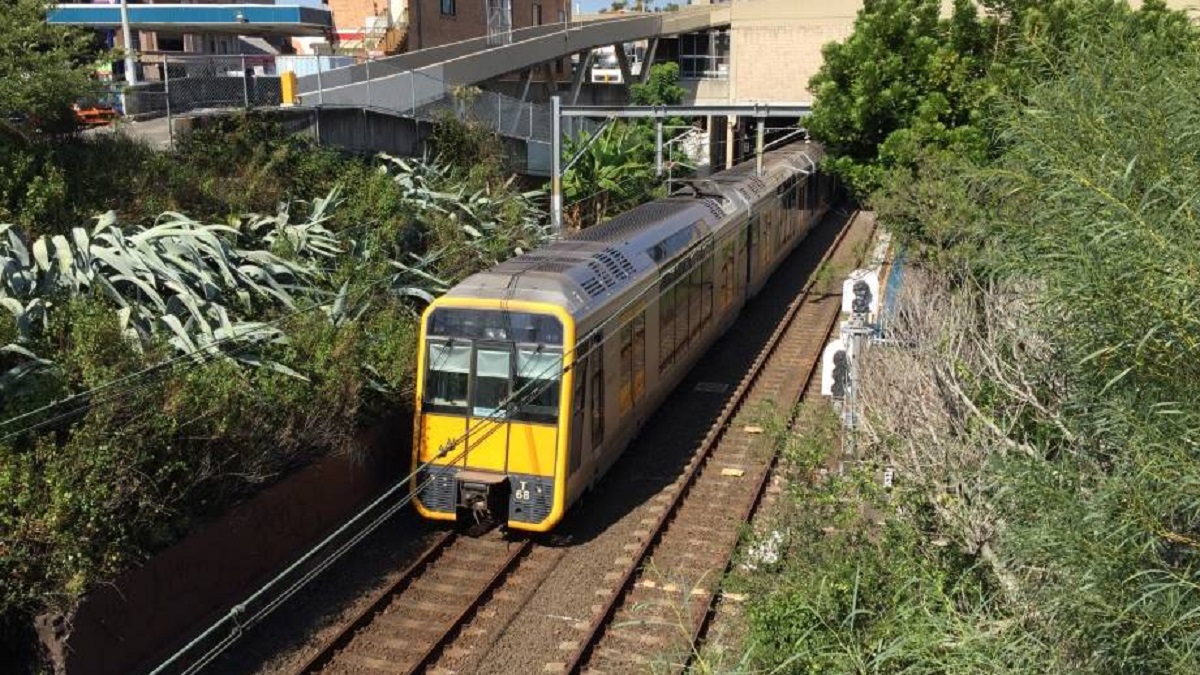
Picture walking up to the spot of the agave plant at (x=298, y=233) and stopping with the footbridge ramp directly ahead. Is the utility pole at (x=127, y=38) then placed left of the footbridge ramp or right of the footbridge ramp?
left

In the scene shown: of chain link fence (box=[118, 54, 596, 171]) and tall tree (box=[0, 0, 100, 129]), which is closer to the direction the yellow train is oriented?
the tall tree

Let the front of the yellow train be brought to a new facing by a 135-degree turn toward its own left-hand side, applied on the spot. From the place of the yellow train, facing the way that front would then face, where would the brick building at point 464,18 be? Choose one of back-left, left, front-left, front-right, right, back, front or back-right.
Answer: left

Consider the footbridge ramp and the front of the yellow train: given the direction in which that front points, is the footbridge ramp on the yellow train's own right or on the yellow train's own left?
on the yellow train's own right

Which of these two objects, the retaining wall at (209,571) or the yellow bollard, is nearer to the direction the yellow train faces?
the retaining wall

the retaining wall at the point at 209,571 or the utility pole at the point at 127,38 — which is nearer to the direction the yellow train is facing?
the retaining wall

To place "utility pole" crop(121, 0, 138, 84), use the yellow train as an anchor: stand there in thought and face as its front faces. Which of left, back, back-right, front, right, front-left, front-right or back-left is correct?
right

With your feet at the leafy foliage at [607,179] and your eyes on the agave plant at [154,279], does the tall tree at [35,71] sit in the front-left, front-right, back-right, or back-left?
front-right

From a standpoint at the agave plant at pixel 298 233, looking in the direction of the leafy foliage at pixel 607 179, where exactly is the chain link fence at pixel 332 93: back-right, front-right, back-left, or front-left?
front-left

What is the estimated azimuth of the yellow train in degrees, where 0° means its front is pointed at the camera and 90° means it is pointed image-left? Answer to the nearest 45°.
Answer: approximately 45°

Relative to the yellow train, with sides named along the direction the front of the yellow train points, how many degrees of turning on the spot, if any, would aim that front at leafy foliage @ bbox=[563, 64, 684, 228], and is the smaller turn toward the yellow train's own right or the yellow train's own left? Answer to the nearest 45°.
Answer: approximately 135° to the yellow train's own right

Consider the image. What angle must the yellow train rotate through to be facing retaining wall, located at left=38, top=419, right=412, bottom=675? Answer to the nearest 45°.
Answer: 0° — it already faces it

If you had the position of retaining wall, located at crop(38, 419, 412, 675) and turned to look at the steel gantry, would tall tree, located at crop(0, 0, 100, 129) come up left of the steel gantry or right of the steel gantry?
left
